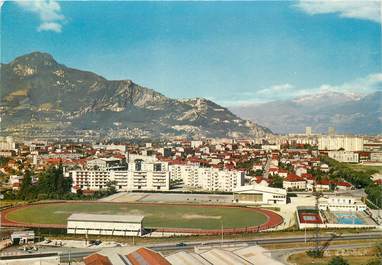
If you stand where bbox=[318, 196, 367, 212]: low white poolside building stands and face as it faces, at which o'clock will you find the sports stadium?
The sports stadium is roughly at 2 o'clock from the low white poolside building.

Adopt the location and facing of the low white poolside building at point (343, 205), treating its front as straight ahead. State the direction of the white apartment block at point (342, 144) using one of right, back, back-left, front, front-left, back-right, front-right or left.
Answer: back

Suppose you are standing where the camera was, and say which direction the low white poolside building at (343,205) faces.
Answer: facing the viewer

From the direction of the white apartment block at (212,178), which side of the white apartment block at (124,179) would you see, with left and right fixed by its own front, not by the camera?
left

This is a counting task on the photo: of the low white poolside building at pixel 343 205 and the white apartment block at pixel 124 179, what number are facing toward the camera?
2

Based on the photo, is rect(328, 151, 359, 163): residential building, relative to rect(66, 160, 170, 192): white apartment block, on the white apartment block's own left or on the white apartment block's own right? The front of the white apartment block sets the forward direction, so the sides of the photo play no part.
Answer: on the white apartment block's own left

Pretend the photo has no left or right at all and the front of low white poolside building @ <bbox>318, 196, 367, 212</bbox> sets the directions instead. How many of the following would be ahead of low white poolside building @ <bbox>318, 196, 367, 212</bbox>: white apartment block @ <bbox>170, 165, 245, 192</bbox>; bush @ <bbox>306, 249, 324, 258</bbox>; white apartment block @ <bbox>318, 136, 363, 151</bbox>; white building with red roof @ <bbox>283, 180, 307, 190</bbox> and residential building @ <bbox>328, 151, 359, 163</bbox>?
1

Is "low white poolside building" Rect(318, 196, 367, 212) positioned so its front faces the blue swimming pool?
yes

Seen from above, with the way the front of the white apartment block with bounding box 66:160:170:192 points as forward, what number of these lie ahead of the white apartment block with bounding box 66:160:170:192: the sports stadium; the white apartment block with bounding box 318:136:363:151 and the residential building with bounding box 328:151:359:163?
1

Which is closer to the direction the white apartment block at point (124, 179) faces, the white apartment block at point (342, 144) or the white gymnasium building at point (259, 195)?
the white gymnasium building

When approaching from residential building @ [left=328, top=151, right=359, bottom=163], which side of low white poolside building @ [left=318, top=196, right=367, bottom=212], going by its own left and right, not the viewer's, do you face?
back

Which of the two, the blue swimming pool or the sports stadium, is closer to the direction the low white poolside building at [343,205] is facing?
the blue swimming pool

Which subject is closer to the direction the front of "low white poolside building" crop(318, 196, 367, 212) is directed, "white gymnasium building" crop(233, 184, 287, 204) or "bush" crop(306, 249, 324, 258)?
the bush

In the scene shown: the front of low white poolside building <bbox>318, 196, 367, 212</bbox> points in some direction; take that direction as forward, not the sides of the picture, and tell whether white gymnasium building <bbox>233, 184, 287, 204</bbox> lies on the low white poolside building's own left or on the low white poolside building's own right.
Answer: on the low white poolside building's own right

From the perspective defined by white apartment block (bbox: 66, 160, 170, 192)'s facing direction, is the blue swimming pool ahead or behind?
ahead

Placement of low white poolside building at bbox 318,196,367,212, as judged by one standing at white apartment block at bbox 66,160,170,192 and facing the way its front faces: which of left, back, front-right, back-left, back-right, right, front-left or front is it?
front-left

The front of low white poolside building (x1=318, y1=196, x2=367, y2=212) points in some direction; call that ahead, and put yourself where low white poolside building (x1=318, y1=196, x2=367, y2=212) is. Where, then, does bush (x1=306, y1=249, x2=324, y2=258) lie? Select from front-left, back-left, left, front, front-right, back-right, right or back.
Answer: front

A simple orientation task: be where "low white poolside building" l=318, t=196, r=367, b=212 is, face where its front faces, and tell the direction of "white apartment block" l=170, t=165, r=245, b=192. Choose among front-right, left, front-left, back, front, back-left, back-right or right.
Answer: back-right

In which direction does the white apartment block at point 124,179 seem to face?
toward the camera
